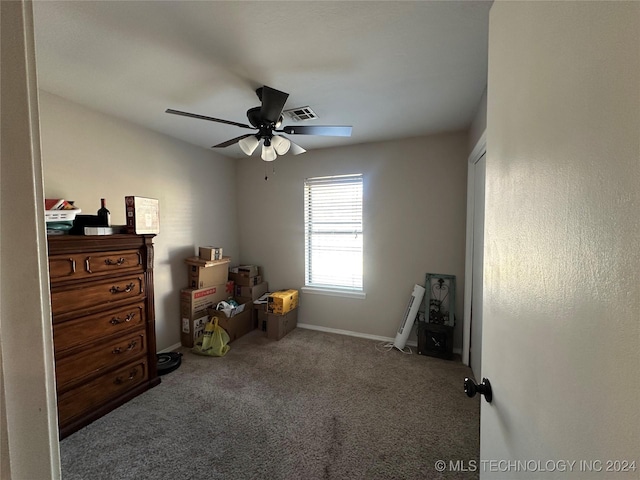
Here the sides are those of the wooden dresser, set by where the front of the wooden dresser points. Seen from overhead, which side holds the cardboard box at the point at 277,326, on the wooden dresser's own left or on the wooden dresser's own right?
on the wooden dresser's own left

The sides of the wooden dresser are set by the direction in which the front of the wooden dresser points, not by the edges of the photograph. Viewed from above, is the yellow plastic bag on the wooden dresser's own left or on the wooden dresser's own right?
on the wooden dresser's own left

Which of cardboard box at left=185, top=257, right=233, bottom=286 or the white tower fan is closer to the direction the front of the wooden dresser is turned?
the white tower fan

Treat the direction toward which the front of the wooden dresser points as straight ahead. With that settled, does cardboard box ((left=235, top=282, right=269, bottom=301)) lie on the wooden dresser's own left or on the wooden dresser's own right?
on the wooden dresser's own left

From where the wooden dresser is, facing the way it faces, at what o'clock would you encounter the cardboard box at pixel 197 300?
The cardboard box is roughly at 9 o'clock from the wooden dresser.

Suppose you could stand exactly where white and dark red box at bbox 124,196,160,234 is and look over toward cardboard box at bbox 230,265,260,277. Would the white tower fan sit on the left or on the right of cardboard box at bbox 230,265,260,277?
right

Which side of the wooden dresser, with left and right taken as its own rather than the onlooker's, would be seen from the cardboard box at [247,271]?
left

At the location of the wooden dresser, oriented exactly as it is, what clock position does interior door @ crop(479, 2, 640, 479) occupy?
The interior door is roughly at 1 o'clock from the wooden dresser.

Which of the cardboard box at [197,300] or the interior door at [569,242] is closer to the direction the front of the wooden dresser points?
the interior door

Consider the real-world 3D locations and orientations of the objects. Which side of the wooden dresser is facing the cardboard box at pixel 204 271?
left

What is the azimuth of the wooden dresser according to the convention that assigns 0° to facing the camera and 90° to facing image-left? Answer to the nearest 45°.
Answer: approximately 315°

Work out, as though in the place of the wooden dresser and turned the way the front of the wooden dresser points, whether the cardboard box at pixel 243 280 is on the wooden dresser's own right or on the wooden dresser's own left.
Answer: on the wooden dresser's own left
